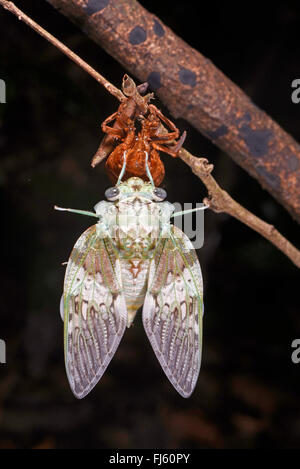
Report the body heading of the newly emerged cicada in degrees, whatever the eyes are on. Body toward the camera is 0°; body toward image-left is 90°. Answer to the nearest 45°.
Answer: approximately 180°
